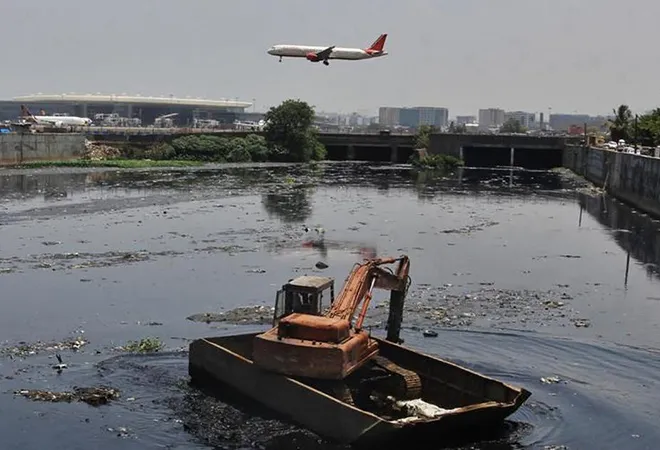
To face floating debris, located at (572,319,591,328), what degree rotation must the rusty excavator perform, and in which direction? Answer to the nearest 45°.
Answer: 0° — it already faces it

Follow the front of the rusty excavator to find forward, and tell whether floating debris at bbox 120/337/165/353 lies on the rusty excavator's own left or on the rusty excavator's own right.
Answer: on the rusty excavator's own left

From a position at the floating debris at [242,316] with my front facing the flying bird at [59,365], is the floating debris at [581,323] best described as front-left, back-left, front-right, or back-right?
back-left

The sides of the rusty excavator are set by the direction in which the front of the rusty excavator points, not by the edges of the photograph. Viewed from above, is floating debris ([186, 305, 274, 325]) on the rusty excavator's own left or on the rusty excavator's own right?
on the rusty excavator's own left

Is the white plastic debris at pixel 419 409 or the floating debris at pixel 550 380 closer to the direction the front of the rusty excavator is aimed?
the floating debris

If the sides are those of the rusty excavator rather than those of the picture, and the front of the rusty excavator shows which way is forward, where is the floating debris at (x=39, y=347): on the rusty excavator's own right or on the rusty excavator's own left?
on the rusty excavator's own left

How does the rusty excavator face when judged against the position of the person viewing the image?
facing away from the viewer and to the right of the viewer
